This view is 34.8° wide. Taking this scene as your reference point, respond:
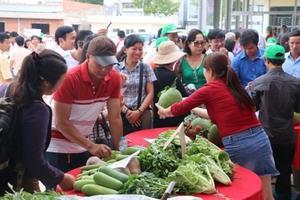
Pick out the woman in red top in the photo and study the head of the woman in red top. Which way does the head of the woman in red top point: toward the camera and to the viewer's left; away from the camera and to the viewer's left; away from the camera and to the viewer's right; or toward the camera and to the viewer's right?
away from the camera and to the viewer's left

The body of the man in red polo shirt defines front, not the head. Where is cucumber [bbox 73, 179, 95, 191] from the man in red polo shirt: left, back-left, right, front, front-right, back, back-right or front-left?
front-right

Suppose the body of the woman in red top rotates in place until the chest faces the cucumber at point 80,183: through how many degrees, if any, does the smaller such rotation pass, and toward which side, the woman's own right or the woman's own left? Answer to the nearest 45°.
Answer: approximately 90° to the woman's own left

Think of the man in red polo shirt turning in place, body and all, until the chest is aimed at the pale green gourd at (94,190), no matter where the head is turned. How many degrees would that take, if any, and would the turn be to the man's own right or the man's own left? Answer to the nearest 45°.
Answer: approximately 45° to the man's own right

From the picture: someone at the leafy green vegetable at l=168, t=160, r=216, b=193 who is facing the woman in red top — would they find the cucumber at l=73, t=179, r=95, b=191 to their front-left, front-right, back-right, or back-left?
back-left

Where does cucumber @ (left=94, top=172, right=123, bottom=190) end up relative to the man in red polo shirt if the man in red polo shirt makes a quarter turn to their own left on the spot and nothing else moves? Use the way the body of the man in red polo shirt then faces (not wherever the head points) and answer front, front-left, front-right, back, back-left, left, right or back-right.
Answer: back-right

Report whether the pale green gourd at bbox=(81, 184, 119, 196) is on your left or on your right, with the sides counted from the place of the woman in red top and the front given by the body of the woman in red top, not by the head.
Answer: on your left

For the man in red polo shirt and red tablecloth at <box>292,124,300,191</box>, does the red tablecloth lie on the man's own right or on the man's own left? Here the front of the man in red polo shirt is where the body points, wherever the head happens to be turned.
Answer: on the man's own left

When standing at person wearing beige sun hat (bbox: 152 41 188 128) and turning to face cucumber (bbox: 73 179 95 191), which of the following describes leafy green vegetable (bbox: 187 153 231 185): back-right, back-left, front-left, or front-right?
front-left

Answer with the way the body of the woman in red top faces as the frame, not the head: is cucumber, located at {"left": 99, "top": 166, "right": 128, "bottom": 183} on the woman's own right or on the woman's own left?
on the woman's own left

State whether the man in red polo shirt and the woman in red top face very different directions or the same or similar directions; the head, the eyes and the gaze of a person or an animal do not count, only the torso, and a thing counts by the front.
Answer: very different directions

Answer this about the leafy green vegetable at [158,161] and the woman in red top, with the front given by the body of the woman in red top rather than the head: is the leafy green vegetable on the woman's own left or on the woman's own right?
on the woman's own left

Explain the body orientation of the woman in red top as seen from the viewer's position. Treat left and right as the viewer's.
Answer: facing away from the viewer and to the left of the viewer

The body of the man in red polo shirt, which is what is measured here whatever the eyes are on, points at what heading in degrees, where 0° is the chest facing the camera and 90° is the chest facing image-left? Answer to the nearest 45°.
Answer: approximately 315°

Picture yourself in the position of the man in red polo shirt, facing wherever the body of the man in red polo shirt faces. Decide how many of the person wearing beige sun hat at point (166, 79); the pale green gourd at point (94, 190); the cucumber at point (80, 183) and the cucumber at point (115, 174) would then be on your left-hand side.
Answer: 1
